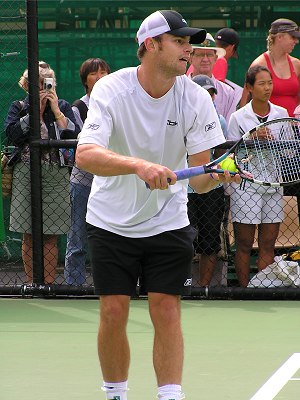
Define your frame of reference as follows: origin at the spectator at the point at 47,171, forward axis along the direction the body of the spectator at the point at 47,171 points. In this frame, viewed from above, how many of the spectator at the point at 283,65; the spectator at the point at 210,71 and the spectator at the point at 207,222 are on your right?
0

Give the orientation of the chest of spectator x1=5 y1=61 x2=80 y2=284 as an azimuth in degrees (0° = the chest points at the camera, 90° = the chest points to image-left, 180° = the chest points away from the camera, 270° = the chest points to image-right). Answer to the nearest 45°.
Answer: approximately 0°

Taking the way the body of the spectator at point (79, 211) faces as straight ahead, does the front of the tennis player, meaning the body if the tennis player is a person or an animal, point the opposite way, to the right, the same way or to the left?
the same way

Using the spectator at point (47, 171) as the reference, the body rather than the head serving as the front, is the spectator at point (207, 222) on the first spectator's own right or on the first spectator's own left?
on the first spectator's own left

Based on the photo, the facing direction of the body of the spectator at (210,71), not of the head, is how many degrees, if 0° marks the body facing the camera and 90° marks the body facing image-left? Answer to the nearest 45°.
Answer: approximately 0°

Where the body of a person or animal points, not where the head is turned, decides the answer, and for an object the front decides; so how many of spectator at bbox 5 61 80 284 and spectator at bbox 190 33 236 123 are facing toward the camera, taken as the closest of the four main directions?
2

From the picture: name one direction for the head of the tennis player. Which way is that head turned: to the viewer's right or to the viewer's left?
to the viewer's right

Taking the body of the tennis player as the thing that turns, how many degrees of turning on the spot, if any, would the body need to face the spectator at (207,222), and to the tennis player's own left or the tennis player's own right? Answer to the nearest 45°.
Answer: approximately 135° to the tennis player's own left

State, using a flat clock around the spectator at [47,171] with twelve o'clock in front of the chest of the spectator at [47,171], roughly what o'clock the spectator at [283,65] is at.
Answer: the spectator at [283,65] is roughly at 9 o'clock from the spectator at [47,171].

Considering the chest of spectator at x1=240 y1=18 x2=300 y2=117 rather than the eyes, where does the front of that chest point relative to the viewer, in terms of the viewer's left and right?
facing the viewer and to the right of the viewer

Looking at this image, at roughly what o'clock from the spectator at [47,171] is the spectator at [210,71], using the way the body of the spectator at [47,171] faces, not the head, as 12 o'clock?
the spectator at [210,71] is roughly at 9 o'clock from the spectator at [47,171].

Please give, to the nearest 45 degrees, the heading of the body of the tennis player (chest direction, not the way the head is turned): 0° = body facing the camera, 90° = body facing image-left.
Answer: approximately 315°

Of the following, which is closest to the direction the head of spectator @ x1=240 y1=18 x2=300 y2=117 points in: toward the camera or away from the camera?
toward the camera

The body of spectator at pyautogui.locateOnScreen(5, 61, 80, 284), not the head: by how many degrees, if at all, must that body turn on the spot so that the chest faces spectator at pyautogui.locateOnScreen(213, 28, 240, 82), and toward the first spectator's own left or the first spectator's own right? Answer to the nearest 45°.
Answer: approximately 90° to the first spectator's own left

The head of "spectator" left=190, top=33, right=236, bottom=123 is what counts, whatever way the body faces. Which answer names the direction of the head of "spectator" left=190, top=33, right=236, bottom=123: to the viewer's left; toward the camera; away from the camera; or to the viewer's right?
toward the camera
